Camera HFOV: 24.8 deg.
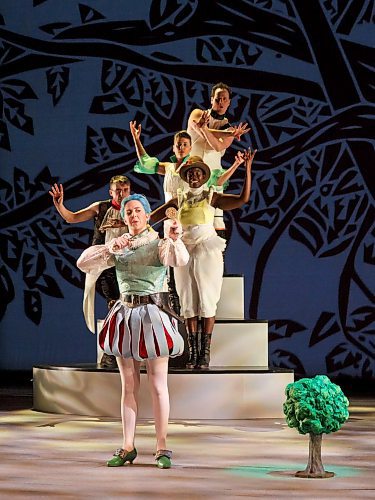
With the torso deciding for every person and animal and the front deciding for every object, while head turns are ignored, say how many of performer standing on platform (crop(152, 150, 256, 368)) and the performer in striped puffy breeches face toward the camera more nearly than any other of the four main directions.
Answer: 2

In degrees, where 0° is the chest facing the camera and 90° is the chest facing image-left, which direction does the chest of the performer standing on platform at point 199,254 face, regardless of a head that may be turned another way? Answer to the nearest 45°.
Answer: approximately 0°

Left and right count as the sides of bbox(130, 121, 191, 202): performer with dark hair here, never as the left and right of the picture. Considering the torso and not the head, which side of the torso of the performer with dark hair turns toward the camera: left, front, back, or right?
front

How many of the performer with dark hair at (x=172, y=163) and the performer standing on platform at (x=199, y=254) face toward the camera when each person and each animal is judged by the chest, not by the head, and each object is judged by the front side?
2

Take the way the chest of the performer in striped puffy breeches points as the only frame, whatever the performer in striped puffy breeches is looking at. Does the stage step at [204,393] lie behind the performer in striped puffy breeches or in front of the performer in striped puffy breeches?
behind

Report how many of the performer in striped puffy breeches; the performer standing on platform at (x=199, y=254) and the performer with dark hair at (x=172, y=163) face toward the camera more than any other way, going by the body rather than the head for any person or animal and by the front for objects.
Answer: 3

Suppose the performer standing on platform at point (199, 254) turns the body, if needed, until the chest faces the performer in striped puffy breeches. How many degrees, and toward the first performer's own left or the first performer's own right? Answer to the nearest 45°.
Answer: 0° — they already face them

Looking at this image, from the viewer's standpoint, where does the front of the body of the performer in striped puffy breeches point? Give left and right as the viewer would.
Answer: facing the viewer
